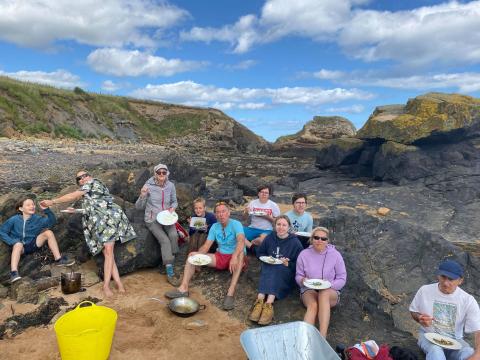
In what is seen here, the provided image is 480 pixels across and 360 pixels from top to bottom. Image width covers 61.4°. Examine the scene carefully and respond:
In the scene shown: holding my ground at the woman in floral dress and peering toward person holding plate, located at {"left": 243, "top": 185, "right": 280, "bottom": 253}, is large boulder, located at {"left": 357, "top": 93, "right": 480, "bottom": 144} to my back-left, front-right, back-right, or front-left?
front-left

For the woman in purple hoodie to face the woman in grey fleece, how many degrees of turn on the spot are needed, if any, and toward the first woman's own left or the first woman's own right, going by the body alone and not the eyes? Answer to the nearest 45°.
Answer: approximately 135° to the first woman's own right

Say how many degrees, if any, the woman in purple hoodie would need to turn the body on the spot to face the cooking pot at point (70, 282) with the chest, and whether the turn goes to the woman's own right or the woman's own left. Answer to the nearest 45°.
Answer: approximately 90° to the woman's own right

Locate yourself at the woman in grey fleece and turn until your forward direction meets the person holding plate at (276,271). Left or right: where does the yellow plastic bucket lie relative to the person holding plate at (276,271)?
right

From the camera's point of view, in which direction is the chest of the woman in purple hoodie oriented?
toward the camera

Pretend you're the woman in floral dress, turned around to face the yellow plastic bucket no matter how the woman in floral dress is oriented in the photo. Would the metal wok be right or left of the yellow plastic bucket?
left

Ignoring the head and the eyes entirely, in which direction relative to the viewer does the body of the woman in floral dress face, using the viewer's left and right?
facing the viewer and to the left of the viewer

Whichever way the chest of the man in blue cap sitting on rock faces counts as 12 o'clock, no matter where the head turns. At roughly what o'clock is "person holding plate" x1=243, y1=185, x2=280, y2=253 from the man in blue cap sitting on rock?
The person holding plate is roughly at 4 o'clock from the man in blue cap sitting on rock.

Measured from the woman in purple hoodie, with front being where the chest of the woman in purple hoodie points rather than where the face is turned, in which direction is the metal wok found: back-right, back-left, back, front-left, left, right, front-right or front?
right

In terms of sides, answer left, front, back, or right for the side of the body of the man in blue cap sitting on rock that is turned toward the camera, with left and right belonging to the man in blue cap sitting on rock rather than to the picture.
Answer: front

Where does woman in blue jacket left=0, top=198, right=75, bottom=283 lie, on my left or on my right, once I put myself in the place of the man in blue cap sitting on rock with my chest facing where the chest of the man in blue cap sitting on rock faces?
on my right

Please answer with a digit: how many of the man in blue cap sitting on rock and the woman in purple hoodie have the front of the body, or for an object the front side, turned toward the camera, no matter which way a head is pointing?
2

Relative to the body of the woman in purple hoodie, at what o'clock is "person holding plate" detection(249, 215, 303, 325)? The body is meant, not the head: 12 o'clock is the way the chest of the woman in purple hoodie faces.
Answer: The person holding plate is roughly at 4 o'clock from the woman in purple hoodie.

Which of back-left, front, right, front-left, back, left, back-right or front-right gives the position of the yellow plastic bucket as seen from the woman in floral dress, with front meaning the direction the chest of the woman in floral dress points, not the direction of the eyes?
front-left
